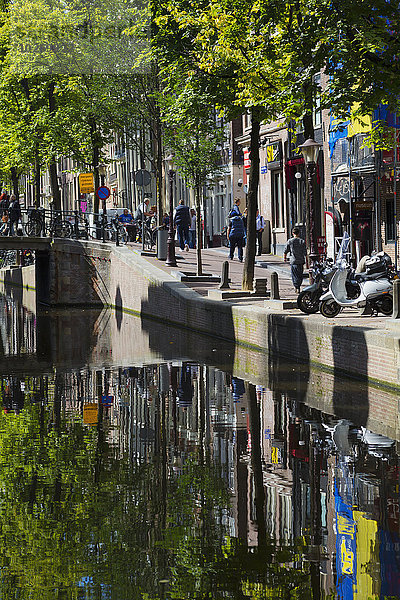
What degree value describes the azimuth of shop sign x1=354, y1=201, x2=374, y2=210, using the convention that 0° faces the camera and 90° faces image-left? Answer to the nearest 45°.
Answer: approximately 0°

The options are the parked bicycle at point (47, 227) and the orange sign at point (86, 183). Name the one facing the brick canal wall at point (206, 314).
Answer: the orange sign

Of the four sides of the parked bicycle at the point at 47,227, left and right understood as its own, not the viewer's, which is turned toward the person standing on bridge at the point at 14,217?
front

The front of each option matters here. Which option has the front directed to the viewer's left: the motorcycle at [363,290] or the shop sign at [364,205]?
the motorcycle

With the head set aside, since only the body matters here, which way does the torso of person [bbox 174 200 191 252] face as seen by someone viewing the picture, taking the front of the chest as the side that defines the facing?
away from the camera

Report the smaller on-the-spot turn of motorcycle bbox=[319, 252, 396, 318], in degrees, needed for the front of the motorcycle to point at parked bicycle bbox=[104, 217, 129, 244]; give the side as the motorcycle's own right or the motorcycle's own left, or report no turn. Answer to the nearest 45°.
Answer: approximately 45° to the motorcycle's own right

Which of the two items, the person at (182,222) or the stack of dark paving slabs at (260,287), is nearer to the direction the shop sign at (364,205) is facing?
the stack of dark paving slabs

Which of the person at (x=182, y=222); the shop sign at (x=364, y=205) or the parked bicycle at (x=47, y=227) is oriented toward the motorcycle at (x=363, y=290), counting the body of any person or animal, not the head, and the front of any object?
the shop sign

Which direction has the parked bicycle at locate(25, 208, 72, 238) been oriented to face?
to the viewer's left

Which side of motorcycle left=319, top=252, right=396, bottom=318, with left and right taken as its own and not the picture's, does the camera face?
left

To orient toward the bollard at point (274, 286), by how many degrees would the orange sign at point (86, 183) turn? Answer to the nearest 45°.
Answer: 0° — it already faces it

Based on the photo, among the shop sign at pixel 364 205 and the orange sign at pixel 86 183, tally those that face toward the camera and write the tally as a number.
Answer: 2

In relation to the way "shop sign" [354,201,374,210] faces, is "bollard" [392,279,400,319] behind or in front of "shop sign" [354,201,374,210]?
in front

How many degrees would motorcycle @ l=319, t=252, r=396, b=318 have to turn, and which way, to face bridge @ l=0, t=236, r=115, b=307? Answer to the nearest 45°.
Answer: approximately 45° to its right

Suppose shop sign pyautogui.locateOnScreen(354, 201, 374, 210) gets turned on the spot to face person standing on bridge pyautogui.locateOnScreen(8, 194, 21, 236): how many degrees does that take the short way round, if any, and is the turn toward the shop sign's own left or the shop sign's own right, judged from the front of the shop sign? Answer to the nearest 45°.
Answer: approximately 90° to the shop sign's own right

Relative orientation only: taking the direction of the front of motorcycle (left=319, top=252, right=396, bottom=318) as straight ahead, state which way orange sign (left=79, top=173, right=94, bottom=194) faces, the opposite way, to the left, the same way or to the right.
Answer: to the left

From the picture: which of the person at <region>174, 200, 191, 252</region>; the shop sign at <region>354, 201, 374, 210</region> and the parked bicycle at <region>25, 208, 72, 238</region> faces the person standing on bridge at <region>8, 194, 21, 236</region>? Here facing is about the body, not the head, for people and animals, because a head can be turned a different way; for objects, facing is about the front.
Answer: the parked bicycle
